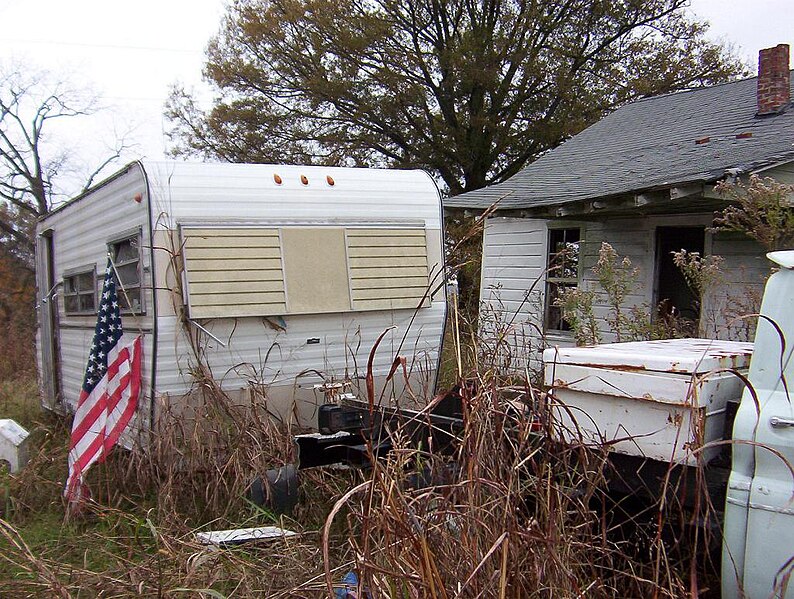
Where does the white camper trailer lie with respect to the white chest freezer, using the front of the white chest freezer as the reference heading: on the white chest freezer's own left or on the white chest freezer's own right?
on the white chest freezer's own right

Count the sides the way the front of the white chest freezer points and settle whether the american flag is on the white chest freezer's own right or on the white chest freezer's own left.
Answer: on the white chest freezer's own right

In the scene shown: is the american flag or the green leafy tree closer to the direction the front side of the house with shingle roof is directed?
the american flag

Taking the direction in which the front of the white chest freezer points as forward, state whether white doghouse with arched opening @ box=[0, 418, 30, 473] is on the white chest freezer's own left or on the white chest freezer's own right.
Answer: on the white chest freezer's own right

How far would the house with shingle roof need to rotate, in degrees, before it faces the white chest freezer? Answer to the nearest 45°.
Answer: approximately 45° to its left

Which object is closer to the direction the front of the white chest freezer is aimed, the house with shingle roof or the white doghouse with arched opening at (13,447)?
the white doghouse with arched opening

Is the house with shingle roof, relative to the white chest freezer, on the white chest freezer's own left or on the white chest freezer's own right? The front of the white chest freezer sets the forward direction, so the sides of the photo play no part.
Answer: on the white chest freezer's own right

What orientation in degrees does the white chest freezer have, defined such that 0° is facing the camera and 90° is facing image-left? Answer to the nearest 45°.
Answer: approximately 45°

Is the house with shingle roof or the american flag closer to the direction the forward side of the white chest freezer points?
the american flag

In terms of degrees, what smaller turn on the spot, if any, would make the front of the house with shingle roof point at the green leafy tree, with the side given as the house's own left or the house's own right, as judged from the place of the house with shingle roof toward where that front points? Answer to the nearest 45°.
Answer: approximately 90° to the house's own right

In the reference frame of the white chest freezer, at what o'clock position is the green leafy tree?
The green leafy tree is roughly at 4 o'clock from the white chest freezer.

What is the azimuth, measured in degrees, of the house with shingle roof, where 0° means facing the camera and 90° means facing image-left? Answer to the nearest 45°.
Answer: approximately 45°
